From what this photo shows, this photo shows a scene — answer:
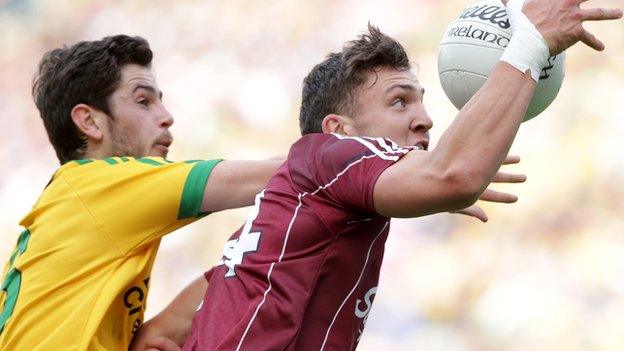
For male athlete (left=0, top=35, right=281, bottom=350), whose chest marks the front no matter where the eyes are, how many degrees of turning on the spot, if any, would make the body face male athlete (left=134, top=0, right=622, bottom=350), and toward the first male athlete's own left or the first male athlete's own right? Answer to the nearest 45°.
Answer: approximately 45° to the first male athlete's own right

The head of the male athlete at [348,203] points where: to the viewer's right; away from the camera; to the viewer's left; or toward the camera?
to the viewer's right

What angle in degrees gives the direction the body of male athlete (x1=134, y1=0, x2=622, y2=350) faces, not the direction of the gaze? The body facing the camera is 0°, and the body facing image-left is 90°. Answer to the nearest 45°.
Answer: approximately 270°

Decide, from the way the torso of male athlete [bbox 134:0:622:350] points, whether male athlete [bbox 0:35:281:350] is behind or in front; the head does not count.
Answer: behind

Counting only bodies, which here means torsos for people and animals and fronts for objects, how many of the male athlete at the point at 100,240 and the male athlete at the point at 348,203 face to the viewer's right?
2

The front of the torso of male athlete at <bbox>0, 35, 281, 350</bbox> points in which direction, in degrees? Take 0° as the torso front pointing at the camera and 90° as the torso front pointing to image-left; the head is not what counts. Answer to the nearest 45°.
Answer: approximately 270°

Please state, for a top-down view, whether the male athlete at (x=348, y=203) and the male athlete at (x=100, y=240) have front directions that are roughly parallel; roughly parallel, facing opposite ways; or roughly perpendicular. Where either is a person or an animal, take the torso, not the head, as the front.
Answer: roughly parallel

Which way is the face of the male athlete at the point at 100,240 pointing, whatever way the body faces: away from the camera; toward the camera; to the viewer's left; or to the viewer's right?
to the viewer's right
